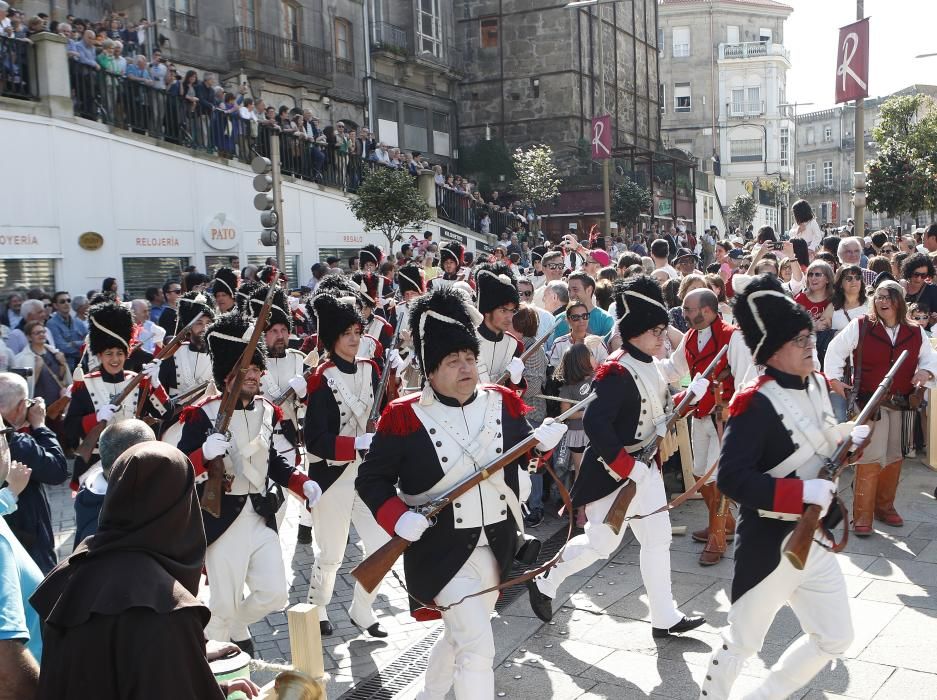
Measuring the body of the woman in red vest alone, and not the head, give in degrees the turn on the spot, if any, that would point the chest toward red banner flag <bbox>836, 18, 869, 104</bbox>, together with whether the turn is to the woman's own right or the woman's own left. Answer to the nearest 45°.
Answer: approximately 180°

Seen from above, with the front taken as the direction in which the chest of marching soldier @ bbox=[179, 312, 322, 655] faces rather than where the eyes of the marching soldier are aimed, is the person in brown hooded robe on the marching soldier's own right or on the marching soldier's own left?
on the marching soldier's own right

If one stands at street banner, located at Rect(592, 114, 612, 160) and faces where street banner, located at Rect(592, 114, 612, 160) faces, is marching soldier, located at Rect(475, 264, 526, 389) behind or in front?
in front

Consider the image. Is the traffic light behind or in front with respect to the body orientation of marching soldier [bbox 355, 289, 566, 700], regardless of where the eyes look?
behind

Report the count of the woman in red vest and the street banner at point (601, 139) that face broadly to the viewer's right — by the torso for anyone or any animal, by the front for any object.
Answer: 0

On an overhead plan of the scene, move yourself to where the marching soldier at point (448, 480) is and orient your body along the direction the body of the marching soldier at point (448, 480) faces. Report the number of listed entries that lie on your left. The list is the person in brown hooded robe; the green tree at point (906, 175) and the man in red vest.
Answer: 2

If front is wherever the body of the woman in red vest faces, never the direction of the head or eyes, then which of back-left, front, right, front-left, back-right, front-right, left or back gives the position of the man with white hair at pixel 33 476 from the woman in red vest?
front-right

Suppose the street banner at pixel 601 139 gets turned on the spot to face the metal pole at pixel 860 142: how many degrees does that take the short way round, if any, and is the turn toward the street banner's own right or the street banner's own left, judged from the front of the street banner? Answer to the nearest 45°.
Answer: approximately 45° to the street banner's own left
